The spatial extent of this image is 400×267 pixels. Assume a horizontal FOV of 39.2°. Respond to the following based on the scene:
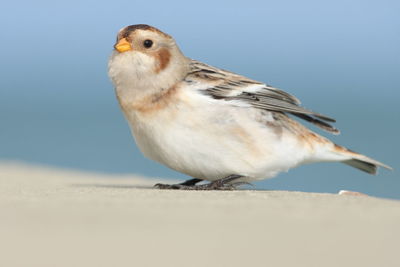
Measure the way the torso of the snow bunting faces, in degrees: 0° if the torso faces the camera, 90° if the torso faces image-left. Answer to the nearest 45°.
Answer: approximately 90°
